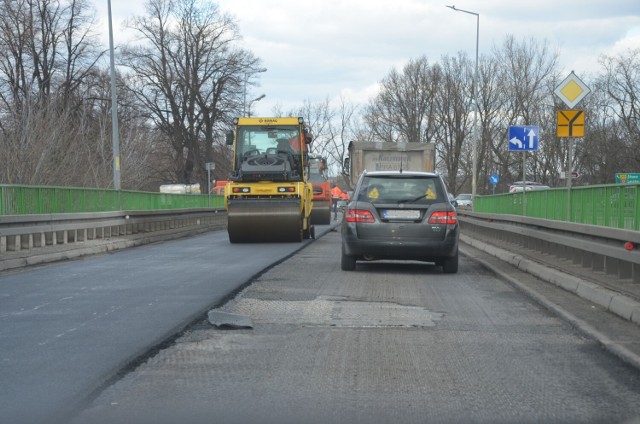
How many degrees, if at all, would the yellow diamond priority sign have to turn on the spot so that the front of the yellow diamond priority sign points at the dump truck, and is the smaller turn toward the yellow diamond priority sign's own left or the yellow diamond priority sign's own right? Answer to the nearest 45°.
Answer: approximately 135° to the yellow diamond priority sign's own right

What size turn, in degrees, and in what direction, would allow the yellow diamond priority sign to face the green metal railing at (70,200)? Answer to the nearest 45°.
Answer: approximately 90° to its right

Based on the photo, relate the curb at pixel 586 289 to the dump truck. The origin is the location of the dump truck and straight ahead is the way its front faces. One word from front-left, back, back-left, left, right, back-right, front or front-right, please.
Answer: back

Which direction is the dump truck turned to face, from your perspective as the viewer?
facing away from the viewer

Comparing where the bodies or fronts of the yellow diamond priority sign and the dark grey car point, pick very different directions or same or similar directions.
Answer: very different directions

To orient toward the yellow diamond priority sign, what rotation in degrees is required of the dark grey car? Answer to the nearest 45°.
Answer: approximately 90° to its right

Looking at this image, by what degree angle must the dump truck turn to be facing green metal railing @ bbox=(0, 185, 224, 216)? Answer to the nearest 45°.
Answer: approximately 135° to its left

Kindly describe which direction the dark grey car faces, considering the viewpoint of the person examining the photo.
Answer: facing away from the viewer

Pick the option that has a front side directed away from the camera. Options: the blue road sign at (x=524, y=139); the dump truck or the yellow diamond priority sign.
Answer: the dump truck

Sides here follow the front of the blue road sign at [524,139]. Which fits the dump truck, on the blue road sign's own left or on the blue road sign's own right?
on the blue road sign's own right

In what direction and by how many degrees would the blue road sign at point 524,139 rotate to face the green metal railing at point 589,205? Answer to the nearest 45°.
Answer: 0° — it already faces it
